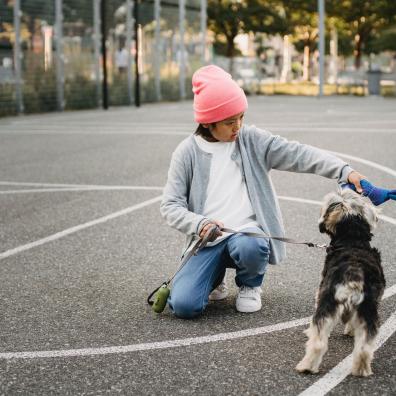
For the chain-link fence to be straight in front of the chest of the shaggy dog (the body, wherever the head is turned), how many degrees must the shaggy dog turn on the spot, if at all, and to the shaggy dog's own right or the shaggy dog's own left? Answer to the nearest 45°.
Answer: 0° — it already faces it

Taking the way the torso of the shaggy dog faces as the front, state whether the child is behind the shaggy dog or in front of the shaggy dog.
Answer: in front

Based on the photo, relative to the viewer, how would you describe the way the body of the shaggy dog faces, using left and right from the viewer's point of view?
facing away from the viewer

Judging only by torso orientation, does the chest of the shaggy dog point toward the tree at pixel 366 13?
yes

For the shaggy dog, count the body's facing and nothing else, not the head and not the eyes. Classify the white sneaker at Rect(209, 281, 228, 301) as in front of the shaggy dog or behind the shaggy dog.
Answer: in front

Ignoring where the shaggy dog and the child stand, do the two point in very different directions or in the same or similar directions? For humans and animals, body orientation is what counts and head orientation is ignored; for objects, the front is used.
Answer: very different directions

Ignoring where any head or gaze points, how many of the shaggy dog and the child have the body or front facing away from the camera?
1

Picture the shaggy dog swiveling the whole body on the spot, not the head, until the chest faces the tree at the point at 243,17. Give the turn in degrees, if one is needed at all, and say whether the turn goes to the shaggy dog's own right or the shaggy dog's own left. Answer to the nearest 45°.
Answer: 0° — it already faces it
